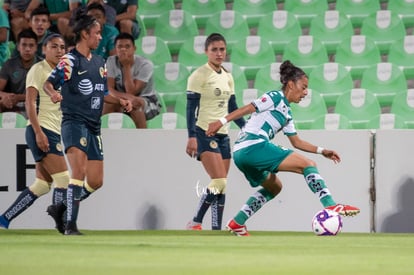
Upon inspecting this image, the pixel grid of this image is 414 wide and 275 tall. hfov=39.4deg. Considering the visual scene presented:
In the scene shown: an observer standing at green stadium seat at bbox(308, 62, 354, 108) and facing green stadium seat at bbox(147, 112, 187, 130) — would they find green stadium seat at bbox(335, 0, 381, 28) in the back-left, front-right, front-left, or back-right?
back-right

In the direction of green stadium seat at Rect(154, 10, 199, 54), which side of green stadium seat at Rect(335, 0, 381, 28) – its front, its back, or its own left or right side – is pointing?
right

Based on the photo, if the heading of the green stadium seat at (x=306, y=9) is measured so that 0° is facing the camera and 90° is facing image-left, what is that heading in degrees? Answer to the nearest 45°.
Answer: approximately 0°
